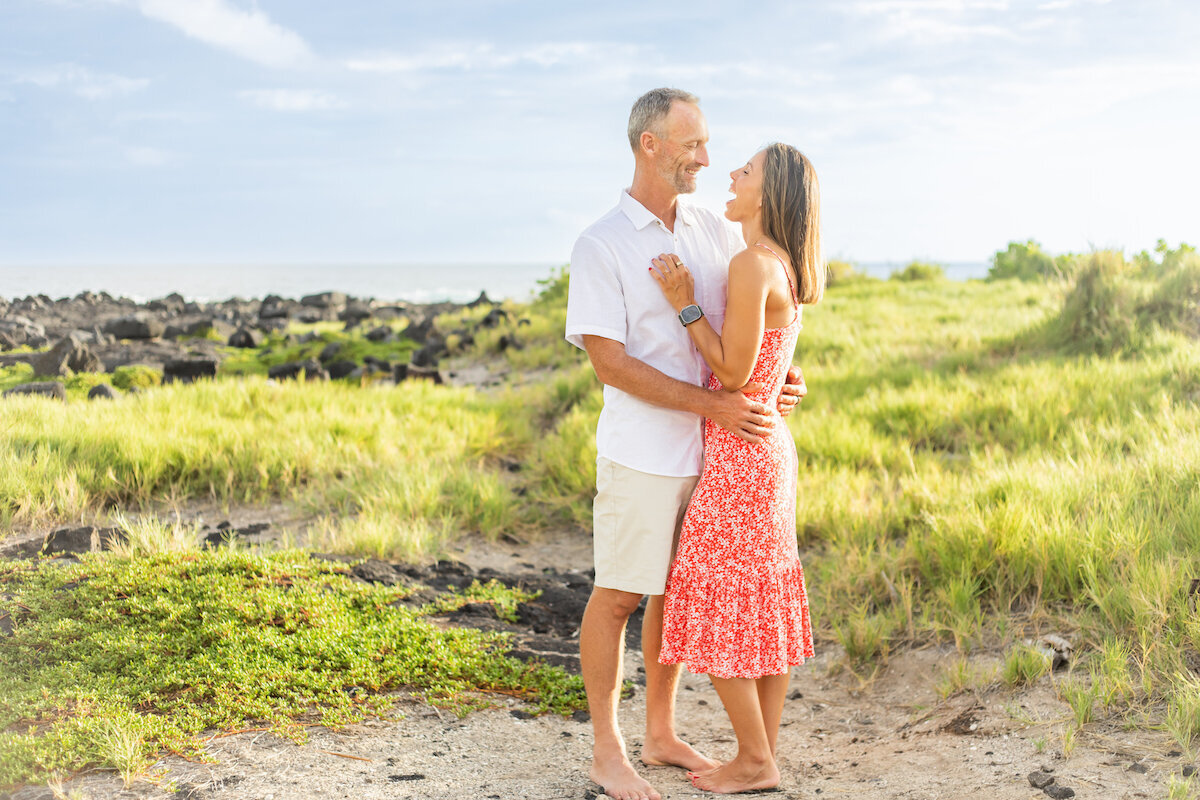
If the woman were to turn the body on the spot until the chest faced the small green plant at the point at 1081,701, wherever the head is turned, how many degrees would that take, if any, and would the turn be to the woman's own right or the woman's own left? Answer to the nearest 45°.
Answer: approximately 180°

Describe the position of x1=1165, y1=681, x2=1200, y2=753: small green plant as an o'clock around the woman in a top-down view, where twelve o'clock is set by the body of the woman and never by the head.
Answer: The small green plant is roughly at 6 o'clock from the woman.

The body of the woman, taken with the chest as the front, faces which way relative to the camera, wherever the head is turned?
to the viewer's left

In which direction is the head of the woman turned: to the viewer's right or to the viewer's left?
to the viewer's left

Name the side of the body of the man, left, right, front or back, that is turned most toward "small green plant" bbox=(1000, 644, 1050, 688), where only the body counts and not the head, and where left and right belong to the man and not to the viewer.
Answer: left

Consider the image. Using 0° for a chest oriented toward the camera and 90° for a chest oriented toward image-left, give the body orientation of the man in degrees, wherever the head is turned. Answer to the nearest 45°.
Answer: approximately 315°

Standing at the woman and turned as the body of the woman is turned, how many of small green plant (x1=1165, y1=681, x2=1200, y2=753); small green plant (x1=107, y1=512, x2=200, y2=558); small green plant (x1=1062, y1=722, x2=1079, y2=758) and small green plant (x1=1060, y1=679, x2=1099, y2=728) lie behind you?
3

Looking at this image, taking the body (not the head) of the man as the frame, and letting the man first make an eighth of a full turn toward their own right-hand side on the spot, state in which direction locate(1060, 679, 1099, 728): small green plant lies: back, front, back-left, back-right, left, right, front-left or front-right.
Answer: left

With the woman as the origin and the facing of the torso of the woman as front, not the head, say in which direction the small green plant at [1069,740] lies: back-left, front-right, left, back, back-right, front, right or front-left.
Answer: back

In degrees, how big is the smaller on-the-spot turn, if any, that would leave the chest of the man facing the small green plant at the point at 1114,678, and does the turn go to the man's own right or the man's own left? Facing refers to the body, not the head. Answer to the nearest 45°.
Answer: approximately 45° to the man's own left

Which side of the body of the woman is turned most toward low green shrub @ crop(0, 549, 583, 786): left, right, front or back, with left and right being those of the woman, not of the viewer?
front

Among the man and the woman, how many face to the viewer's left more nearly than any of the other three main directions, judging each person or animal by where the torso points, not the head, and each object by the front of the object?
1
